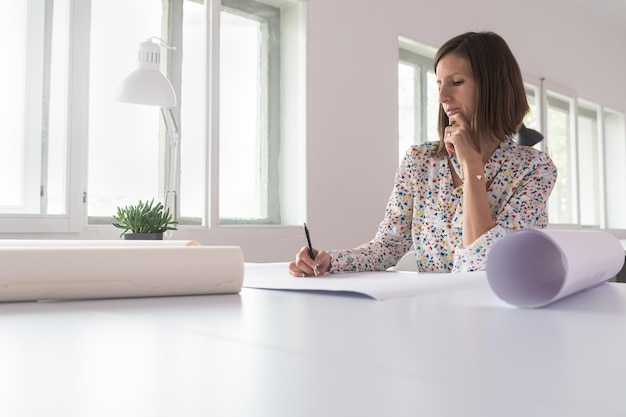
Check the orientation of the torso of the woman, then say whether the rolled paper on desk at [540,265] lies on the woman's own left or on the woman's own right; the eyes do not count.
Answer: on the woman's own left

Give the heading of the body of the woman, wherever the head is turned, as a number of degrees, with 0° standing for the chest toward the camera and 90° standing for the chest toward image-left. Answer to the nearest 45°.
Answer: approximately 45°

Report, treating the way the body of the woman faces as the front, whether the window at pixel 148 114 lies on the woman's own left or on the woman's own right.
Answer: on the woman's own right

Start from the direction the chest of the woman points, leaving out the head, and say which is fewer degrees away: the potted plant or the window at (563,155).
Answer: the potted plant

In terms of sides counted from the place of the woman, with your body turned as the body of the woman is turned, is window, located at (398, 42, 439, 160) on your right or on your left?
on your right

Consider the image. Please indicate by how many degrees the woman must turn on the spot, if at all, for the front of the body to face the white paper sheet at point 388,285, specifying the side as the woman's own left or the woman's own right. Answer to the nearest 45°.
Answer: approximately 45° to the woman's own left

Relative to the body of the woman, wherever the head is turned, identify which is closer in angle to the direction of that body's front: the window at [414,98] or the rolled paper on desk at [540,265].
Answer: the rolled paper on desk

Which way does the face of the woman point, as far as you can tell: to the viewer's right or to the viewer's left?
to the viewer's left

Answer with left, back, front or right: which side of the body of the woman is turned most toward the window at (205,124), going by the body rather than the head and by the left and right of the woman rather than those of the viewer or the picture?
right
